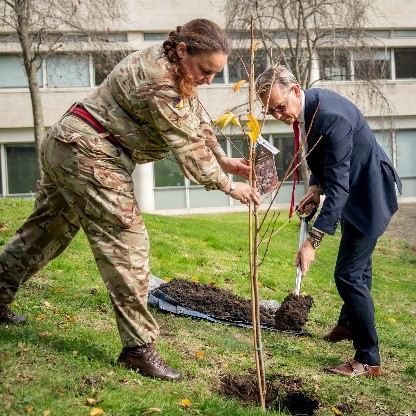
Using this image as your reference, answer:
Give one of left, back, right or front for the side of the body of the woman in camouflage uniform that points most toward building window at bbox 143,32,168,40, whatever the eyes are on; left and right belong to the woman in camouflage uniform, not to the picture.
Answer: left

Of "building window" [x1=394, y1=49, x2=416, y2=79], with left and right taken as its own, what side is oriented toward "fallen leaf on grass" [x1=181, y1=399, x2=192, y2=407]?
front

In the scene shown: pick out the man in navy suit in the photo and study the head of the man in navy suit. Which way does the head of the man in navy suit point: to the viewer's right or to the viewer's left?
to the viewer's left

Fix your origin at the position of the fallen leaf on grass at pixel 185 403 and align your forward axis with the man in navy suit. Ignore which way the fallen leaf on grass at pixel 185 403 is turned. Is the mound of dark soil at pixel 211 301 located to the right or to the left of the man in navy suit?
left

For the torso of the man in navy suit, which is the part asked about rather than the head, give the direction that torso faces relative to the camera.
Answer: to the viewer's left

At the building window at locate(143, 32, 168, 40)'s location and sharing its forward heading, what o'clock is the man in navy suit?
The man in navy suit is roughly at 12 o'clock from the building window.

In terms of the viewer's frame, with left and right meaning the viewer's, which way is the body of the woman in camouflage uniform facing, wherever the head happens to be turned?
facing to the right of the viewer

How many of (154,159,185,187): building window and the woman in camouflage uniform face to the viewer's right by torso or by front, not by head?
1

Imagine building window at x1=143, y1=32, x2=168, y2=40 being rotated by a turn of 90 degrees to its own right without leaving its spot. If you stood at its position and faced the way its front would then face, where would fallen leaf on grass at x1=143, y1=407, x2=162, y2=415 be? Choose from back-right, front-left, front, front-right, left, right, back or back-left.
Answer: left

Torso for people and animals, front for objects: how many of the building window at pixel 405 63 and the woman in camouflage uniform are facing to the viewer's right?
1

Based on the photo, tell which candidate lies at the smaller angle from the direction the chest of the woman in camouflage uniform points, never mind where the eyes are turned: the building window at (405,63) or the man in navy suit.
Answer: the man in navy suit

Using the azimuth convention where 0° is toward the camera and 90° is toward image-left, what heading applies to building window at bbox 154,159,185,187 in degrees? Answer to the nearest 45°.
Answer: approximately 0°

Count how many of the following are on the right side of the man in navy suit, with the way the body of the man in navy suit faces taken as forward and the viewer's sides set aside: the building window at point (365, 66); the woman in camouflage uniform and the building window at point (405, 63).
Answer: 2
